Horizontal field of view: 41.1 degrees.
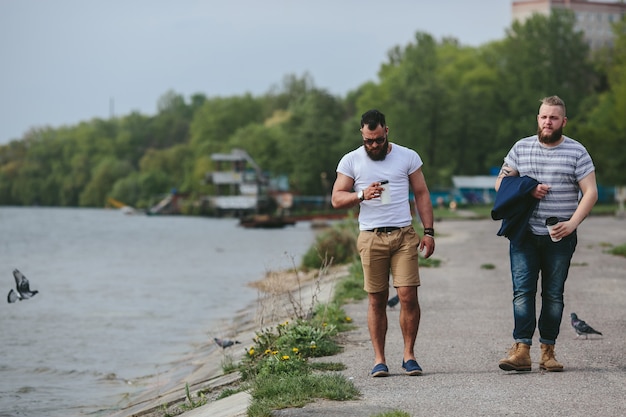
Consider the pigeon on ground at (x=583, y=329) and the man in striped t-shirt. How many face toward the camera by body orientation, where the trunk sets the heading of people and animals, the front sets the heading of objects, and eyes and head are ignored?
1

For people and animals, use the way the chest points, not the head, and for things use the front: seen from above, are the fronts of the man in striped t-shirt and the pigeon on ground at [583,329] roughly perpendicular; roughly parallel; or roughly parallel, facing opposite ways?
roughly perpendicular

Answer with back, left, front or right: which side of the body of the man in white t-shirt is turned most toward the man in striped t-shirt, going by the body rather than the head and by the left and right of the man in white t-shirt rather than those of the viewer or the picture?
left

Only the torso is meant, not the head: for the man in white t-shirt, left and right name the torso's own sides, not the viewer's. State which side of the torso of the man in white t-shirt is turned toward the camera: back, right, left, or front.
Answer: front

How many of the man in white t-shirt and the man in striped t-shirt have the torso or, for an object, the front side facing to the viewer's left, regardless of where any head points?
0
